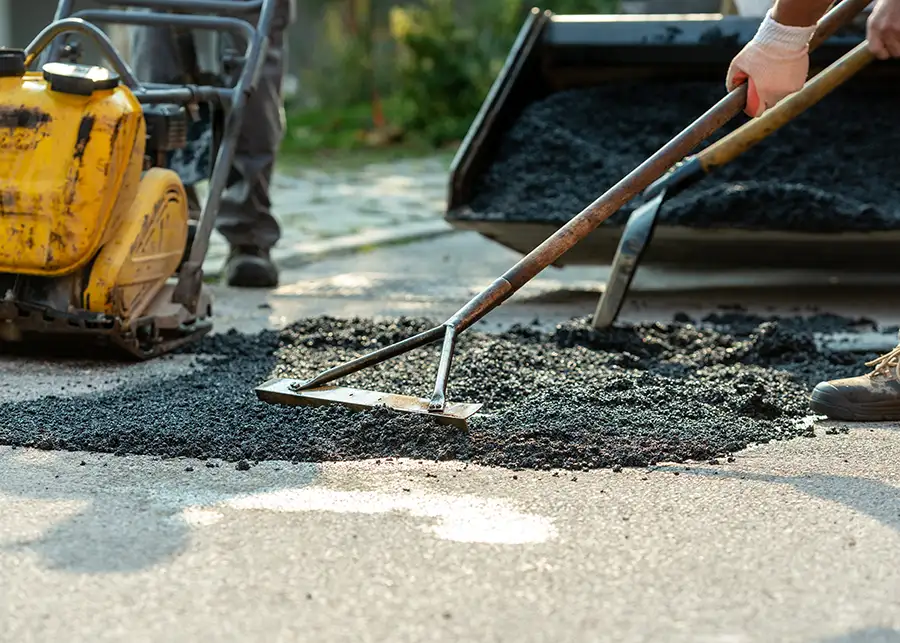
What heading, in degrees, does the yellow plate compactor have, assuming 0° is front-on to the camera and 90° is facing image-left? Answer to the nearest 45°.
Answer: approximately 45°
